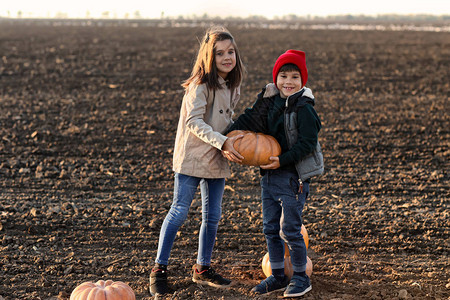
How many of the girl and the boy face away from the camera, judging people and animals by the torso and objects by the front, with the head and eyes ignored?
0

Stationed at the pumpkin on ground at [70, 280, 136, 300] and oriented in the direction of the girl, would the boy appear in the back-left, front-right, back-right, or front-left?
front-right

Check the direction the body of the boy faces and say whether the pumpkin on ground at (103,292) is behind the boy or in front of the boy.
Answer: in front

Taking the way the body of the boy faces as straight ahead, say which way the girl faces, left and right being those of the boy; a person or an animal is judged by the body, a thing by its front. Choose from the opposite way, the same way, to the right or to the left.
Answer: to the left

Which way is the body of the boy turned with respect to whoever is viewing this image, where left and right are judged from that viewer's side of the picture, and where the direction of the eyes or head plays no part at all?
facing the viewer and to the left of the viewer

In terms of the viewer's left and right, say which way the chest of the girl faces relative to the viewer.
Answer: facing the viewer and to the right of the viewer

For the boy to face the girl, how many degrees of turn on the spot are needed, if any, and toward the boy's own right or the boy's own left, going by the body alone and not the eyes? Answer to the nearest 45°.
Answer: approximately 45° to the boy's own right
